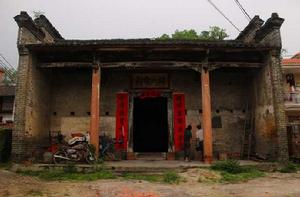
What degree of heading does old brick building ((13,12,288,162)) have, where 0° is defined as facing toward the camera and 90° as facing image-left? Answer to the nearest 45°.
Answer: approximately 0°

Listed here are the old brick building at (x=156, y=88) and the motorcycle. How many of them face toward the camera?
1

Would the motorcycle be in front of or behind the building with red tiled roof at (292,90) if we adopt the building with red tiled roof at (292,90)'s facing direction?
in front

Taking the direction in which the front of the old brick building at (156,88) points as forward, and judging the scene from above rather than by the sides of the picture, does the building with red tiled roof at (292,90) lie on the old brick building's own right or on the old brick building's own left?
on the old brick building's own left

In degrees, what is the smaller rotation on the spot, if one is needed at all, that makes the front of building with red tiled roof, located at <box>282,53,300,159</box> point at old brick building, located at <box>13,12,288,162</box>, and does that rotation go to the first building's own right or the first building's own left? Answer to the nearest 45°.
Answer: approximately 45° to the first building's own right

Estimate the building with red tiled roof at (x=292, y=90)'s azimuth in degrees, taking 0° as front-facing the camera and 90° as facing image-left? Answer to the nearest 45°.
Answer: approximately 0°

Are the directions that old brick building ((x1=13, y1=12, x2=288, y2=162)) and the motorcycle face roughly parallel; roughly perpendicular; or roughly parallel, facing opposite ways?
roughly perpendicular

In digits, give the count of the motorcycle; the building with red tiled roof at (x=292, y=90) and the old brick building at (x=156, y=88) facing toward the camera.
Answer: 2

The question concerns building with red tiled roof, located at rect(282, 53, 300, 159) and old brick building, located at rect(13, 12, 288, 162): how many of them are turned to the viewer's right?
0
